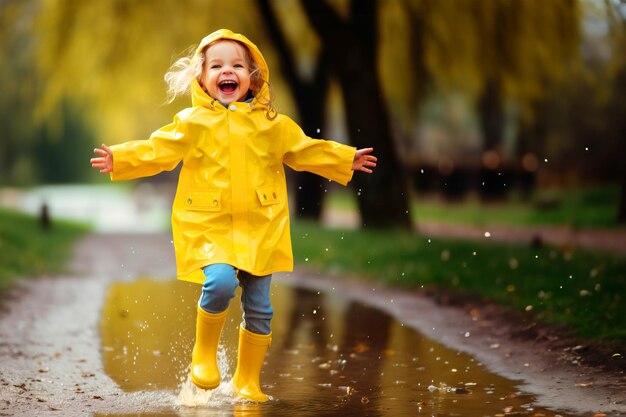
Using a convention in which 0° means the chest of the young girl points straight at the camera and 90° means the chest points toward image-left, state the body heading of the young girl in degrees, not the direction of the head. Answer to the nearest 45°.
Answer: approximately 0°

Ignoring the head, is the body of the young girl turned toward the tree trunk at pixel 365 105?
no

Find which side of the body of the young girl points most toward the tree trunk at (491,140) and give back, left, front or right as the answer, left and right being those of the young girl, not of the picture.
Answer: back

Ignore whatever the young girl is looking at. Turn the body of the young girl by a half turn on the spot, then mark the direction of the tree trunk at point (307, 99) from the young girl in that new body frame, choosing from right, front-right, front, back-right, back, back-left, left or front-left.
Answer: front

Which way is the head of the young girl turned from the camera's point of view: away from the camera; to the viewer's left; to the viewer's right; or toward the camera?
toward the camera
